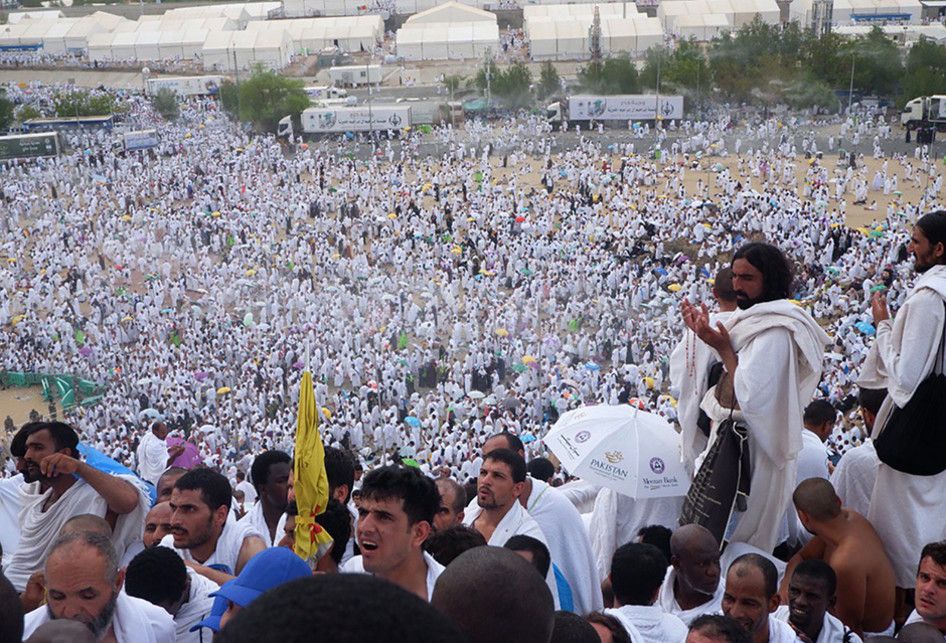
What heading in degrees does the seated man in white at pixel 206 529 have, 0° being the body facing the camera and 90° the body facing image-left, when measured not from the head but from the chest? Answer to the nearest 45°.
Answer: approximately 45°

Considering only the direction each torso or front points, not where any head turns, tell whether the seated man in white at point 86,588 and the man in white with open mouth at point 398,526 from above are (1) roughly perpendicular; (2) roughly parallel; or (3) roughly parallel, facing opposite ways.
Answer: roughly parallel

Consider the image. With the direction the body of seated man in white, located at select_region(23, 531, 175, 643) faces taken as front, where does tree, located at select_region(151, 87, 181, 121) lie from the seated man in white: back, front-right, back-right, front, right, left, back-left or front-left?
back-right

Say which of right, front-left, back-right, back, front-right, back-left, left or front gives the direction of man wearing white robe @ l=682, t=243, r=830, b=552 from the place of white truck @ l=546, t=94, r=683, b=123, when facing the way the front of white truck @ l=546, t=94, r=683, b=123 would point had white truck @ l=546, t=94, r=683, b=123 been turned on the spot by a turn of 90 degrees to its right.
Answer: back

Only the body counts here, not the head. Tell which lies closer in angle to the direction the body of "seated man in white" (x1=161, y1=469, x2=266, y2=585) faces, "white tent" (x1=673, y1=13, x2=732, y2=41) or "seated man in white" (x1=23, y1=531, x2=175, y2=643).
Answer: the seated man in white

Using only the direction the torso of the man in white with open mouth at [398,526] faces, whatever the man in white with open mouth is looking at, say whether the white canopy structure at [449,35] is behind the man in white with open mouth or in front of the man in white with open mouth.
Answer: behind

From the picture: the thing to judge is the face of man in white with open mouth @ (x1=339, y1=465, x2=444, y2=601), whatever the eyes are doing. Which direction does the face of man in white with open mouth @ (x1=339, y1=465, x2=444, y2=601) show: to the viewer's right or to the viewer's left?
to the viewer's left

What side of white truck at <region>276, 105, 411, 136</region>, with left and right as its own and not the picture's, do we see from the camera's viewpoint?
left

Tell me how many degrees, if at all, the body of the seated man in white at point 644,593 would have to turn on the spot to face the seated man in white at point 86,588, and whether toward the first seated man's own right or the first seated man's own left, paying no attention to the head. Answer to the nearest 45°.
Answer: approximately 135° to the first seated man's own left

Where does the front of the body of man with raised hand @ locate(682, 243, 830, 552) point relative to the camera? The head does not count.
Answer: to the viewer's left

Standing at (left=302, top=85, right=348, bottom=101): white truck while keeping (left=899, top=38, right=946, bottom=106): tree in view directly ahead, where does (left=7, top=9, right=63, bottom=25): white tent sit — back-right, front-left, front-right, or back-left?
back-left

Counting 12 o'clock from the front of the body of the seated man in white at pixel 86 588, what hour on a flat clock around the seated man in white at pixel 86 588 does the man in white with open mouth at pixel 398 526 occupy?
the man in white with open mouth at pixel 398 526 is roughly at 8 o'clock from the seated man in white at pixel 86 588.

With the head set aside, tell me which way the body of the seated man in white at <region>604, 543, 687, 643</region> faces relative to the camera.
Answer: away from the camera

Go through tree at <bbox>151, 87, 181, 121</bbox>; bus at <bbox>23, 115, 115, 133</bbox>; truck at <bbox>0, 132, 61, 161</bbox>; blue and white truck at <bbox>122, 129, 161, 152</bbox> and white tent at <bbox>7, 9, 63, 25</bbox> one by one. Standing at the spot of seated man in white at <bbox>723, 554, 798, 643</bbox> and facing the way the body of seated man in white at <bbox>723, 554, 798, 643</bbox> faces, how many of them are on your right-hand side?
5

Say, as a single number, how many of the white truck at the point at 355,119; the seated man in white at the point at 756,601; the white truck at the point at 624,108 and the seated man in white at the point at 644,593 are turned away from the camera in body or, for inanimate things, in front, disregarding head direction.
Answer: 1

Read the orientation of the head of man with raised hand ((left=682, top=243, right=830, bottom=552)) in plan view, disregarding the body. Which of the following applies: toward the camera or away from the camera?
toward the camera
